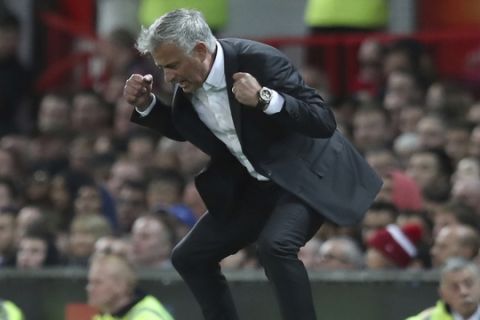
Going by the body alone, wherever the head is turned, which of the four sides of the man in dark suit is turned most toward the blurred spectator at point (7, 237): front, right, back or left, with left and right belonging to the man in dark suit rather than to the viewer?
right

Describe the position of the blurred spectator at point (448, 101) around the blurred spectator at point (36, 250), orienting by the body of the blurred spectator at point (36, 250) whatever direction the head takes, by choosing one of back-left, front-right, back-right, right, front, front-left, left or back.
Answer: back-left

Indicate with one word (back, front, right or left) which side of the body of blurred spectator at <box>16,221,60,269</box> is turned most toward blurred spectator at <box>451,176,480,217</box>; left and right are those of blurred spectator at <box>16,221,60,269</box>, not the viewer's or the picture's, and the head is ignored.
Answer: left

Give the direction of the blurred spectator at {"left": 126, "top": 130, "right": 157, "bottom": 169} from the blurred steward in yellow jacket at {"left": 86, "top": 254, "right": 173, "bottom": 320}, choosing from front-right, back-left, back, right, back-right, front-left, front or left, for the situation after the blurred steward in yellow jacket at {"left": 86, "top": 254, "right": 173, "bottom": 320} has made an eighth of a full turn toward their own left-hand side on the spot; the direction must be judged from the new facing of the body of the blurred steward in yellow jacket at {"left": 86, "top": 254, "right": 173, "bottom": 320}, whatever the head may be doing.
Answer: back-right

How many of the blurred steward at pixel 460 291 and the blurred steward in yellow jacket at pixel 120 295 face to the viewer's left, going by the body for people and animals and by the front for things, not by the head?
1

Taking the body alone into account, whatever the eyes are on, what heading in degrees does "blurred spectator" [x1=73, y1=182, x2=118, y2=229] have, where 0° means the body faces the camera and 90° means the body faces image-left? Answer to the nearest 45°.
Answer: approximately 45°
